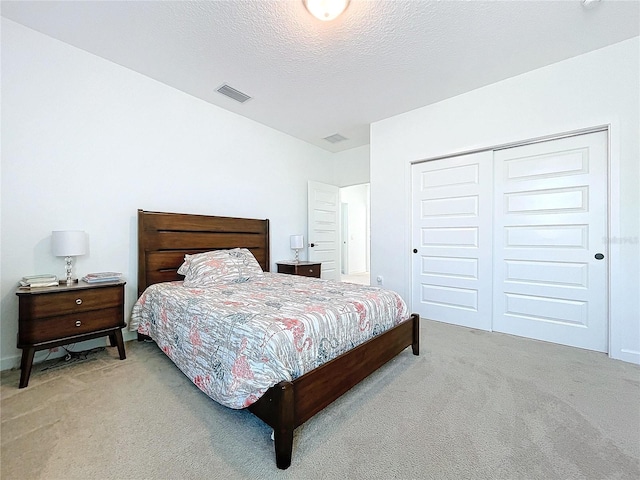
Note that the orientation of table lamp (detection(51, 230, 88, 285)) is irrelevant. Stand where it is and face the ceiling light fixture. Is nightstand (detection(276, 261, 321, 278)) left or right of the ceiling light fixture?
left

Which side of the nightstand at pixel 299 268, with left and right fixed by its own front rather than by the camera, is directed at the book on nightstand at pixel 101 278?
right

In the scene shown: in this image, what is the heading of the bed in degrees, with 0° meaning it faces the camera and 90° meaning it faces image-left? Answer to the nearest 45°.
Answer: approximately 315°

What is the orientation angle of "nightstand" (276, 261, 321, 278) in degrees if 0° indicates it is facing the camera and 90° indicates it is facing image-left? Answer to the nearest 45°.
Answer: approximately 315°

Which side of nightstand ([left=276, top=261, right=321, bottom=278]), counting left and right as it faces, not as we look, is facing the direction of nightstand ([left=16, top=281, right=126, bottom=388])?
right

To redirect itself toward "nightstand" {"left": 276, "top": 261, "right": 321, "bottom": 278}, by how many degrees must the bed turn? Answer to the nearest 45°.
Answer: approximately 135° to its left
